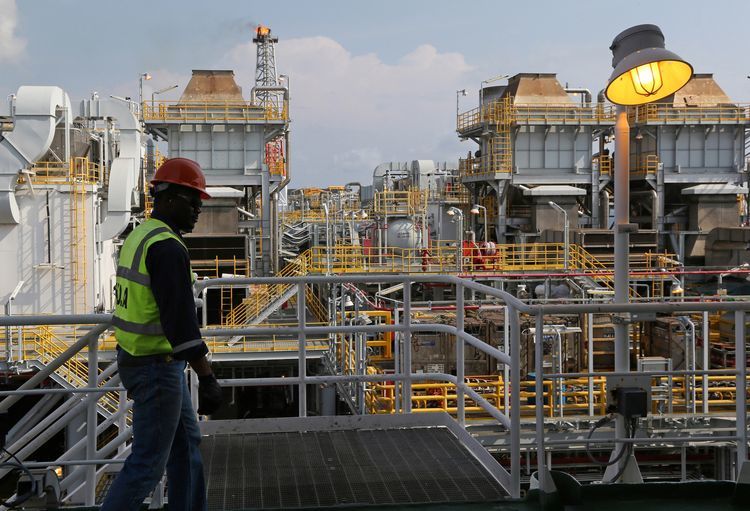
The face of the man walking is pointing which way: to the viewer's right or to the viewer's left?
to the viewer's right

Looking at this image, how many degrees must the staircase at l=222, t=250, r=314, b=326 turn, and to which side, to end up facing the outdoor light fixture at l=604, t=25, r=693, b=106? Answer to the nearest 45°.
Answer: approximately 90° to its left

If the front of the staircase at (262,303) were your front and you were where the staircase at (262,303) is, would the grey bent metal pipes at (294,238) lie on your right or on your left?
on your right

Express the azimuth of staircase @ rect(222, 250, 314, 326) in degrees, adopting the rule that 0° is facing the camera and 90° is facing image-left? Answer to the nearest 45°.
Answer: approximately 90°

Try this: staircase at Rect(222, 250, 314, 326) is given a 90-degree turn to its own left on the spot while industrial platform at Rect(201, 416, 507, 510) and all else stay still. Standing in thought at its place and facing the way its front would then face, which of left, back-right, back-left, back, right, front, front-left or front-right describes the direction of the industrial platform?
front
